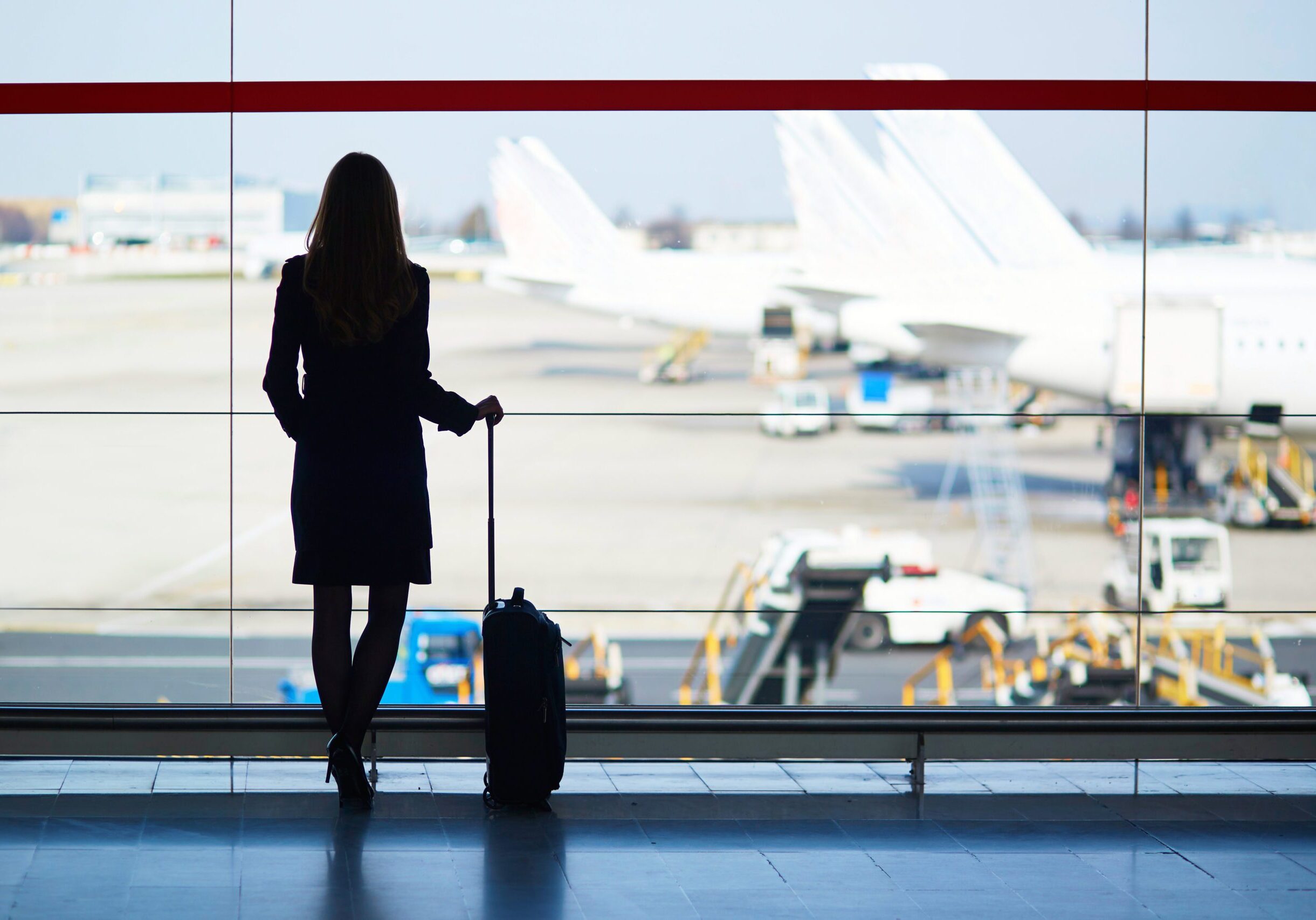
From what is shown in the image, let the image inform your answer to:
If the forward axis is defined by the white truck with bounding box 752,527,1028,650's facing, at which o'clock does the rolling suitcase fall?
The rolling suitcase is roughly at 3 o'clock from the white truck.

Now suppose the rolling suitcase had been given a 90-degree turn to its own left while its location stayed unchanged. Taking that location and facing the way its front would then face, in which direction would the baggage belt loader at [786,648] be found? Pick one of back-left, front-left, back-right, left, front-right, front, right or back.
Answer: front

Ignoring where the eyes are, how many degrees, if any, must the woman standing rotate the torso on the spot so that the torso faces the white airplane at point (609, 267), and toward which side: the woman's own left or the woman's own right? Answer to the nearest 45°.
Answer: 0° — they already face it

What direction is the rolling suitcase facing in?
to the viewer's right

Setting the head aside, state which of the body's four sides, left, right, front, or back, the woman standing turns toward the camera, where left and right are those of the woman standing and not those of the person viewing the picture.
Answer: back

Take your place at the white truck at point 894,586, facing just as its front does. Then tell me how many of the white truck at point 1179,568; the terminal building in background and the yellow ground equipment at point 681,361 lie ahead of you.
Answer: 1

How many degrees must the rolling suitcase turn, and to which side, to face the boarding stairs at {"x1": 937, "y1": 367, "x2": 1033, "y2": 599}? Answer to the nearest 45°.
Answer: approximately 90° to its left

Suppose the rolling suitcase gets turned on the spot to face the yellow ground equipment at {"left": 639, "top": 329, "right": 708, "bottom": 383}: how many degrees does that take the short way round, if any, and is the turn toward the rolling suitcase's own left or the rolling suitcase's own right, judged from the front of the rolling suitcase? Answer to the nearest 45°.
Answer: approximately 90° to the rolling suitcase's own left

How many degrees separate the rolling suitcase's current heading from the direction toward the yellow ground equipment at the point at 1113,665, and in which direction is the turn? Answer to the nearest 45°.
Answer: approximately 45° to its left

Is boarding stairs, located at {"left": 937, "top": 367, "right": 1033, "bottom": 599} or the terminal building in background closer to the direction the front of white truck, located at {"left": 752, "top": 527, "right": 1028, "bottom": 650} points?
the boarding stairs

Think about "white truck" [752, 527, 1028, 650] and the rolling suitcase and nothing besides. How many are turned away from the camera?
0

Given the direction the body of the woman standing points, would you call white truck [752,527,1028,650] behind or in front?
in front

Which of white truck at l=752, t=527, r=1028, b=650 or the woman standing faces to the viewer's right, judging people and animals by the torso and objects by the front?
the white truck

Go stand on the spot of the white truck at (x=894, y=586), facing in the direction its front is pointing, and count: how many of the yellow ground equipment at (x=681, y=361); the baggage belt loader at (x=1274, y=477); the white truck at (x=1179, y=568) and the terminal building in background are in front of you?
2

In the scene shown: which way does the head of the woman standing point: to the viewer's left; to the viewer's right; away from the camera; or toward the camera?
away from the camera
